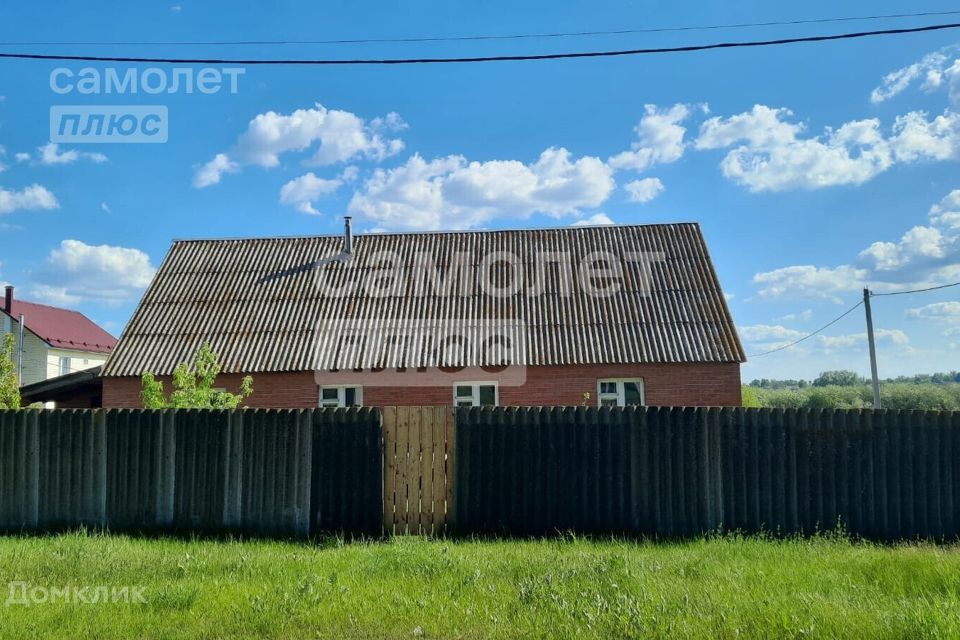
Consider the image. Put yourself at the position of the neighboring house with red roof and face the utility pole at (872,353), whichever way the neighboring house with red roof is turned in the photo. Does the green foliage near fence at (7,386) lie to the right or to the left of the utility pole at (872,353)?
right

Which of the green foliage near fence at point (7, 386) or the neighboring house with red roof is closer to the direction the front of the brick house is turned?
the green foliage near fence

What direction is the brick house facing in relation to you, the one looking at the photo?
facing the viewer

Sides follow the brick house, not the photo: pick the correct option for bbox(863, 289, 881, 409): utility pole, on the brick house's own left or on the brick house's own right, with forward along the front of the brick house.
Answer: on the brick house's own left

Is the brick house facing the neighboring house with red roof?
no

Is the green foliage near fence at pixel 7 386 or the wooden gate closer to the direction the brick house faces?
the wooden gate

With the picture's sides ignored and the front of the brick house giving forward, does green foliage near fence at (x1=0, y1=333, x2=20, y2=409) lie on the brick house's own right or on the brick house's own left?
on the brick house's own right

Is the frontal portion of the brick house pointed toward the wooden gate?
yes
